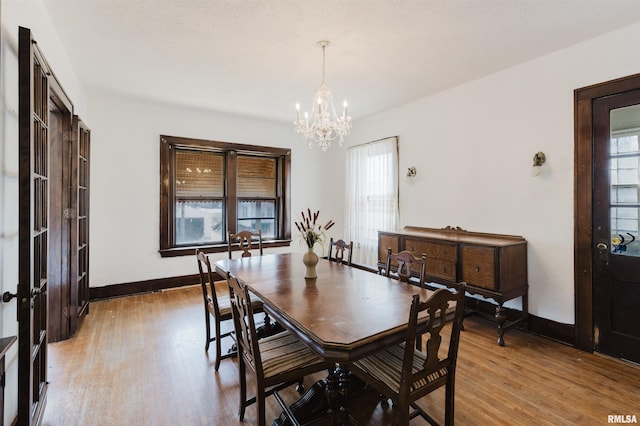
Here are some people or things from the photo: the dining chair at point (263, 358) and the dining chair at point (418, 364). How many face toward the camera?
0

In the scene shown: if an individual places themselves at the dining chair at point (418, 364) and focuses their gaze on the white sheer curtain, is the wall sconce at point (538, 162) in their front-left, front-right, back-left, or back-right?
front-right

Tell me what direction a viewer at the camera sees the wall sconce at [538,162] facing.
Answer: facing the viewer and to the left of the viewer

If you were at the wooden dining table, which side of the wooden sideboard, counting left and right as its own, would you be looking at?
front

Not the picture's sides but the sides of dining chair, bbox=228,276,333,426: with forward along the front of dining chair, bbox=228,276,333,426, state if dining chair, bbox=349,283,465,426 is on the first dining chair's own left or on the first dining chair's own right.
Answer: on the first dining chair's own right

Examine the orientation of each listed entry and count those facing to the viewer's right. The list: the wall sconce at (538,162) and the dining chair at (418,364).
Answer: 0

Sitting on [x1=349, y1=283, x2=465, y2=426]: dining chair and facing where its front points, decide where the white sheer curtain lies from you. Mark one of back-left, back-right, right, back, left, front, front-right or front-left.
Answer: front-right

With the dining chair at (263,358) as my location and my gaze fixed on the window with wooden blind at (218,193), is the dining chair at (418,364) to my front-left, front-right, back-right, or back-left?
back-right

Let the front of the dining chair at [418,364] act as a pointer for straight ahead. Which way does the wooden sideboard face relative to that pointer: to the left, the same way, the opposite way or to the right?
to the left

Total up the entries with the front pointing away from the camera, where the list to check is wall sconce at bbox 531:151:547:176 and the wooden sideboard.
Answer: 0

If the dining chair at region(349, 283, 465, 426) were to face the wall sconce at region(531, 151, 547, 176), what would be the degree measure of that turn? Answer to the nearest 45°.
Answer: approximately 90° to its right

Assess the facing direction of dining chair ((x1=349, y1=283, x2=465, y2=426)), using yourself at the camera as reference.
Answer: facing away from the viewer and to the left of the viewer

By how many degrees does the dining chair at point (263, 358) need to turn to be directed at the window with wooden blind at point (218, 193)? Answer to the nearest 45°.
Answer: approximately 45° to its left

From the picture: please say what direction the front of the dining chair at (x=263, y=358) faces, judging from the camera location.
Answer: facing away from the viewer and to the right of the viewer
